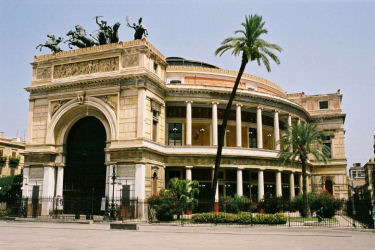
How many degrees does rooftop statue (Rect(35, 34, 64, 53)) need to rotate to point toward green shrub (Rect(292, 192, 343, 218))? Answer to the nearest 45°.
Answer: approximately 180°

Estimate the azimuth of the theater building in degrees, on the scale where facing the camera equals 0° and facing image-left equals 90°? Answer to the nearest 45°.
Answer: approximately 45°

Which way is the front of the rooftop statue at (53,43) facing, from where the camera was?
facing to the left of the viewer
